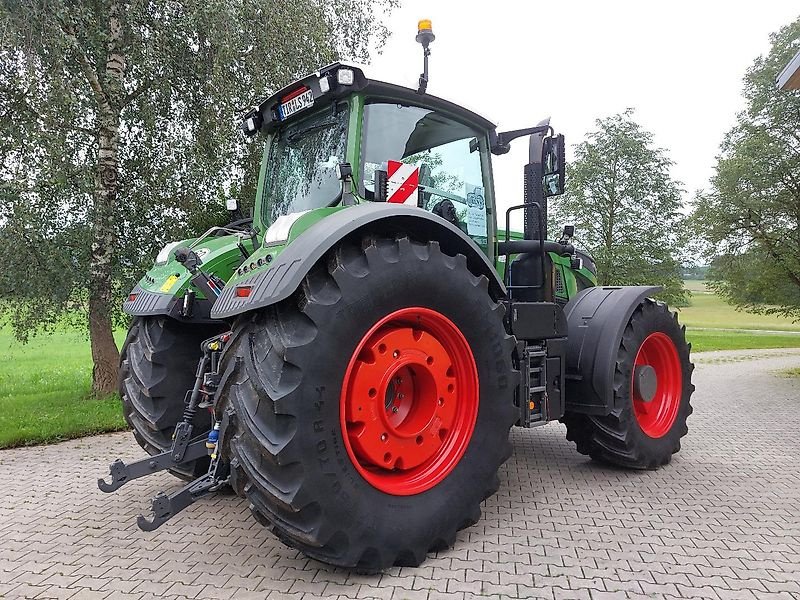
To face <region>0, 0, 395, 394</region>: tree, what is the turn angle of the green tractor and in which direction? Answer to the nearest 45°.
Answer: approximately 90° to its left

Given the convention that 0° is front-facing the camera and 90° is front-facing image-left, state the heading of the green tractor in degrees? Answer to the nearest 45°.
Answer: approximately 225°

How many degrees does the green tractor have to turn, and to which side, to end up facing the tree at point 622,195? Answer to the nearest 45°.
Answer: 0° — it already faces it

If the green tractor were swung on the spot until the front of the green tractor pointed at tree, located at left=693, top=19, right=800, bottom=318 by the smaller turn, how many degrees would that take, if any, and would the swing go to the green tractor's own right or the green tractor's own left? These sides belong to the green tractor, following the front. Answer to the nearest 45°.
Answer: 0° — it already faces it
